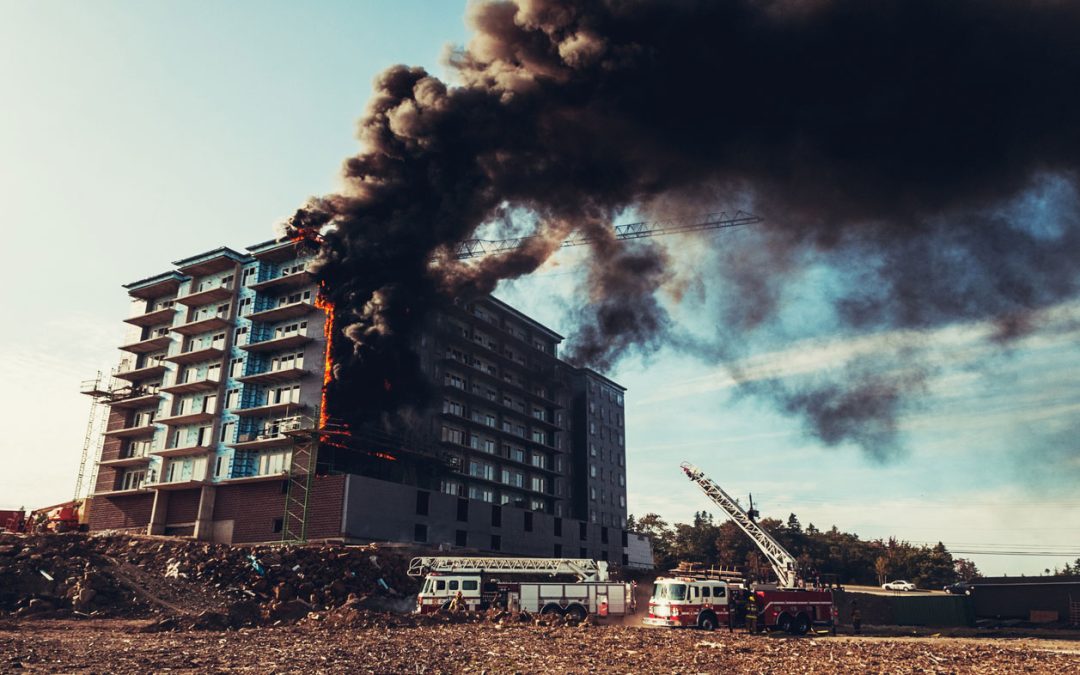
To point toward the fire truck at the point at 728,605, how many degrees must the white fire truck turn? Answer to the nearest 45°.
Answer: approximately 180°

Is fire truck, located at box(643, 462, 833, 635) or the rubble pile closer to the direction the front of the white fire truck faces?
the rubble pile

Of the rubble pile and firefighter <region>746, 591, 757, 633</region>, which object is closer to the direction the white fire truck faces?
the rubble pile

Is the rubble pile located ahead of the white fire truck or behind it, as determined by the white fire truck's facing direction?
ahead

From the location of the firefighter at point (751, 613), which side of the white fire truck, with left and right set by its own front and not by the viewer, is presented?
back

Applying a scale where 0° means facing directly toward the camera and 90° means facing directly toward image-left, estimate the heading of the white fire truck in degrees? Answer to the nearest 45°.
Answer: approximately 90°
